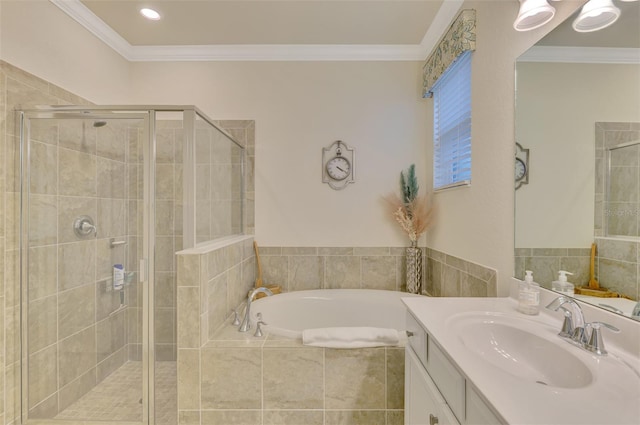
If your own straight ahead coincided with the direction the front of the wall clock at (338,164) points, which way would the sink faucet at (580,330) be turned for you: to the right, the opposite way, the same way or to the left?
to the right

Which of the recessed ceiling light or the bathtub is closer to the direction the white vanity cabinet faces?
the recessed ceiling light

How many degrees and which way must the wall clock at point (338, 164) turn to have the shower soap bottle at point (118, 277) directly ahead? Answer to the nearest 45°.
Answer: approximately 45° to its right

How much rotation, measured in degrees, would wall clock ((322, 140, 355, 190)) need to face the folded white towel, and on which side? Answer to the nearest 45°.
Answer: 0° — it already faces it
